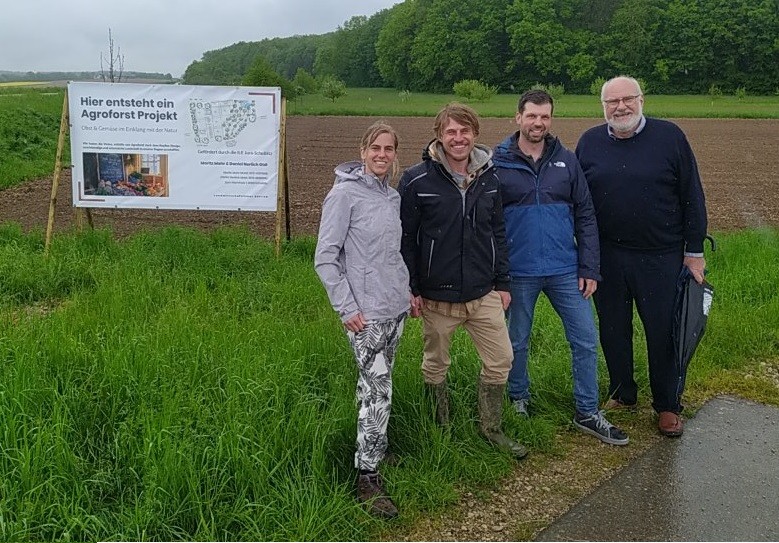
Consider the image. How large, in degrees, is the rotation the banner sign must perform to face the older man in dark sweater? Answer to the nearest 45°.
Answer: approximately 45° to its left

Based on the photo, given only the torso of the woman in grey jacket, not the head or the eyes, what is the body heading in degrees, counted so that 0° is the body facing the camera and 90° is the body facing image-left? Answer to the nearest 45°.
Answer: approximately 315°

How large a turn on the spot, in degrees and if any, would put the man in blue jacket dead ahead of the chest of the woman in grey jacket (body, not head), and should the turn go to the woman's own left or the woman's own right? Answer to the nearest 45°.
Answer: approximately 90° to the woman's own left

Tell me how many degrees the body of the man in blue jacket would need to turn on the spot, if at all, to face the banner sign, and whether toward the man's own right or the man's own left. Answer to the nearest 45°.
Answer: approximately 135° to the man's own right

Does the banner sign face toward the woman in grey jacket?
yes

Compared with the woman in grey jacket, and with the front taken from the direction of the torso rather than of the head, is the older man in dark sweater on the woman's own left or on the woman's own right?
on the woman's own left

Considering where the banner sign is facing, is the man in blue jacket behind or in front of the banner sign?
in front

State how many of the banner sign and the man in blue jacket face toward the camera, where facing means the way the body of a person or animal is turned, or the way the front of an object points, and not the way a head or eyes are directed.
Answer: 2

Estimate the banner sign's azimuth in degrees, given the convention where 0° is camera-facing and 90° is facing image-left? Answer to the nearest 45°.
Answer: approximately 0°
